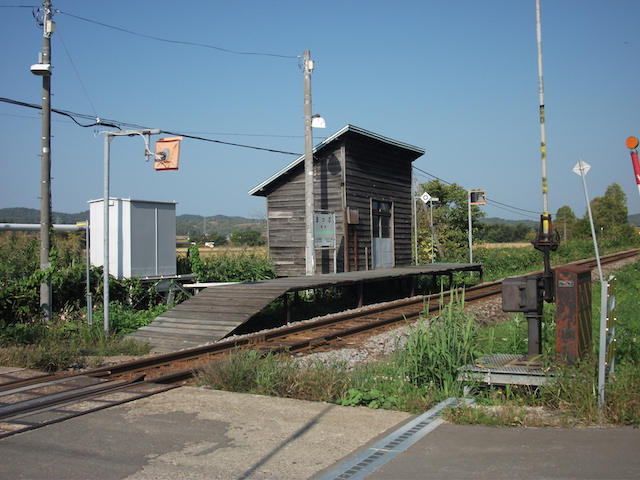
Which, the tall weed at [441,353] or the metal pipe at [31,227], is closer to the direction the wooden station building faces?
the tall weed

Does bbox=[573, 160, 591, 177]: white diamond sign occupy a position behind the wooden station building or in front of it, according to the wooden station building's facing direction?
in front

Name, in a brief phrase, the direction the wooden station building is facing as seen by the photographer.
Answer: facing the viewer and to the right of the viewer

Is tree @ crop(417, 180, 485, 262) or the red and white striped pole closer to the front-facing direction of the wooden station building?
the red and white striped pole

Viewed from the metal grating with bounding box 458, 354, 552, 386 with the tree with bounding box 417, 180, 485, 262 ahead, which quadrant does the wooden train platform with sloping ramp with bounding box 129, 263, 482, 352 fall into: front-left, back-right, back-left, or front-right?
front-left

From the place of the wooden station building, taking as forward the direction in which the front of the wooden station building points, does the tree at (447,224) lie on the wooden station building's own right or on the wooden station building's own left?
on the wooden station building's own left

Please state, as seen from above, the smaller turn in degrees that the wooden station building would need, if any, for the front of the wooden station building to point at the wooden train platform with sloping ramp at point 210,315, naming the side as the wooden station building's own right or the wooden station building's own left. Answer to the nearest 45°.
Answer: approximately 45° to the wooden station building's own right

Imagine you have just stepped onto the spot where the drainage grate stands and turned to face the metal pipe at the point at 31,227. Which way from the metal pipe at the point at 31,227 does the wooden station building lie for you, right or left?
right

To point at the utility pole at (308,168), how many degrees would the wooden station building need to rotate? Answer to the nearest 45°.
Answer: approximately 45° to its right

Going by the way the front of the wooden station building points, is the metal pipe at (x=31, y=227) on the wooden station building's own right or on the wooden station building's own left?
on the wooden station building's own right

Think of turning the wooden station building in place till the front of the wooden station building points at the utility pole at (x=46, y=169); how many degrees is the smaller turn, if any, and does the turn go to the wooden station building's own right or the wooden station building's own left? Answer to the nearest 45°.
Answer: approximately 90° to the wooden station building's own right

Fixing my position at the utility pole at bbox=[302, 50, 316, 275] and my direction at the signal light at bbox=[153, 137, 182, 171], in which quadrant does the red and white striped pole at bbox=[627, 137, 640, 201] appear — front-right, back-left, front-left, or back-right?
front-left
